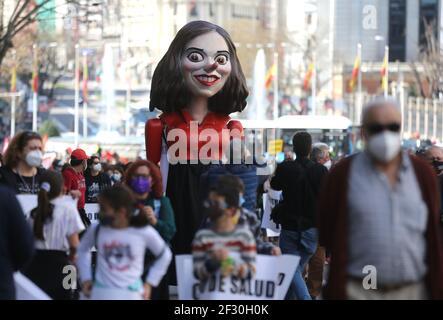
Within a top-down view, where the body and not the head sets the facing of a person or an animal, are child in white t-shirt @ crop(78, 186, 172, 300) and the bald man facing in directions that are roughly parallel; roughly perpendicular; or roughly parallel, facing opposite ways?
roughly parallel

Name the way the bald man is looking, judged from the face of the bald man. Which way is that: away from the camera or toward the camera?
toward the camera

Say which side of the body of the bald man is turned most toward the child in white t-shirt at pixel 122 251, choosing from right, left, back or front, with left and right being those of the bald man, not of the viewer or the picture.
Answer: right

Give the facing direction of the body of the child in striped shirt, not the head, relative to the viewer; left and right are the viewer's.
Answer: facing the viewer

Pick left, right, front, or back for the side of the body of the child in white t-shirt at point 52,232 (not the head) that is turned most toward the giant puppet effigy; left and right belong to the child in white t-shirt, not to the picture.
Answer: front

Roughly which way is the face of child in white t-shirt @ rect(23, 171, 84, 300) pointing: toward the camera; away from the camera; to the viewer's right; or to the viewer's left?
away from the camera

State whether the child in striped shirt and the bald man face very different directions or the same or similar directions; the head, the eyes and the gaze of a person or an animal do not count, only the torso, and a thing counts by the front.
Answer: same or similar directions

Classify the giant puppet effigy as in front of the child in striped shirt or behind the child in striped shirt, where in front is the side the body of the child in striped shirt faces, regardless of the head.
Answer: behind

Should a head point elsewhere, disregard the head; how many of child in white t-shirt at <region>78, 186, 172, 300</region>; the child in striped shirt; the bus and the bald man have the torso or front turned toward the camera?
3

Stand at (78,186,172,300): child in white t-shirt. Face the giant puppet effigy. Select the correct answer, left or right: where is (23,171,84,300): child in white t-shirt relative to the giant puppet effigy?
left

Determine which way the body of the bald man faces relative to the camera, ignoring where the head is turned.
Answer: toward the camera
